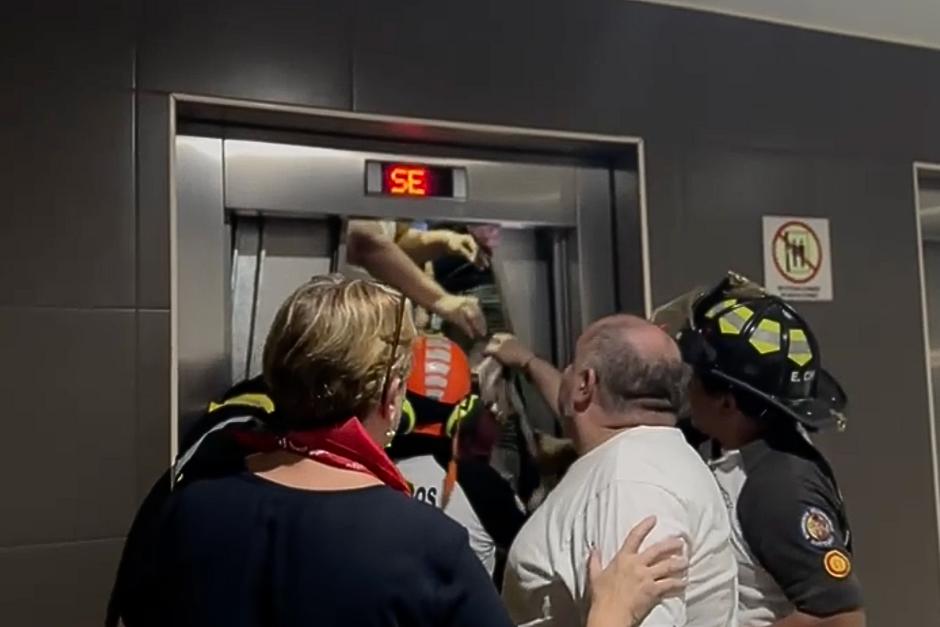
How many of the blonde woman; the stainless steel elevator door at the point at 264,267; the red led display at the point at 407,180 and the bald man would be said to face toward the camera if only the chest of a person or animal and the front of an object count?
2

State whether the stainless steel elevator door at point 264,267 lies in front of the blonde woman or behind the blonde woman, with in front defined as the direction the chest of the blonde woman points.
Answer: in front

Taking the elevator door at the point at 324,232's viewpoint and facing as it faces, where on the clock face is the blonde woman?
The blonde woman is roughly at 12 o'clock from the elevator door.

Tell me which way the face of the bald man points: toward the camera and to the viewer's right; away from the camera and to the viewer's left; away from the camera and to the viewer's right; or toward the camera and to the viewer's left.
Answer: away from the camera and to the viewer's left

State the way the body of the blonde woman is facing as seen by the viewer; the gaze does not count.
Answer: away from the camera

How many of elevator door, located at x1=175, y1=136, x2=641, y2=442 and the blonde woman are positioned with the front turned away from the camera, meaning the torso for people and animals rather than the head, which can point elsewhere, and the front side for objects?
1

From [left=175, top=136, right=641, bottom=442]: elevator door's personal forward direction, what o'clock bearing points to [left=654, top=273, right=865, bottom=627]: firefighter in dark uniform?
The firefighter in dark uniform is roughly at 10 o'clock from the elevator door.

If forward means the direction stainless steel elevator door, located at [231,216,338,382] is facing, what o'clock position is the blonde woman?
The blonde woman is roughly at 12 o'clock from the stainless steel elevator door.

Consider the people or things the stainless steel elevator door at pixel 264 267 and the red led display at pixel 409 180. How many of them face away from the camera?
0

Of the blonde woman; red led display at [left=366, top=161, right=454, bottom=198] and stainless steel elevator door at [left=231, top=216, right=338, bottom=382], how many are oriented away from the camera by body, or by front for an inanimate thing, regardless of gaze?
1

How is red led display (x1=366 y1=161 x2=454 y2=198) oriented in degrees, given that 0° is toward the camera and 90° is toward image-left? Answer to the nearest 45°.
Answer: approximately 0°

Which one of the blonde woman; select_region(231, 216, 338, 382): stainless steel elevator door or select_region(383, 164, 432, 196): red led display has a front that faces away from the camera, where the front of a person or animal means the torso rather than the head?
the blonde woman

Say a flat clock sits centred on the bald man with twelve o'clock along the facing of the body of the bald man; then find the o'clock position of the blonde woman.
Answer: The blonde woman is roughly at 9 o'clock from the bald man.
